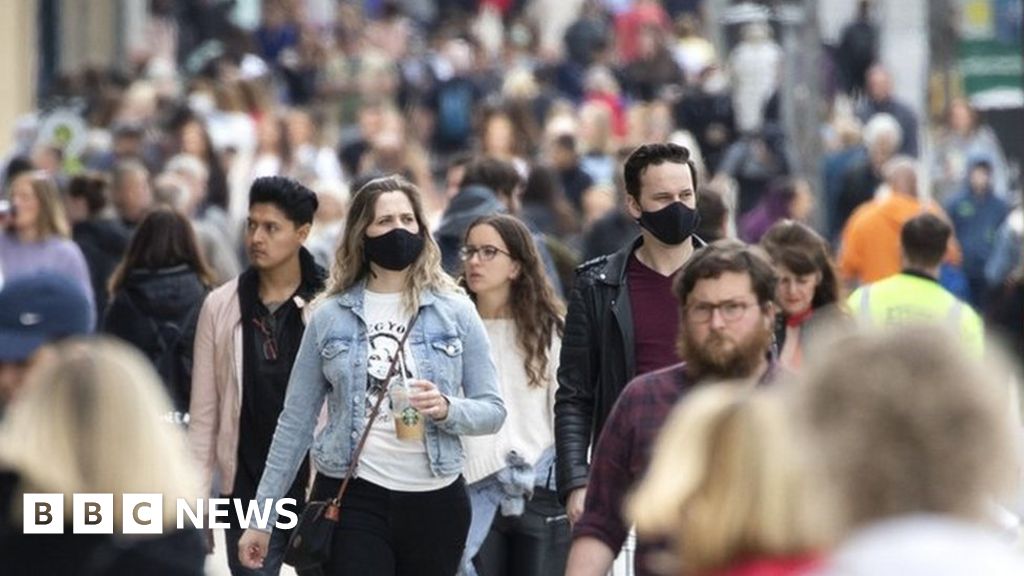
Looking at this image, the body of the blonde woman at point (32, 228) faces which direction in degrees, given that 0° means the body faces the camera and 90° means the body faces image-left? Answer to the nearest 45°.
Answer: approximately 45°

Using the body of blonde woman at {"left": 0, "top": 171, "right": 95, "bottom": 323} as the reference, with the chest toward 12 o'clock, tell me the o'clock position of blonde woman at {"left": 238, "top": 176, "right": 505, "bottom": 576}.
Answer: blonde woman at {"left": 238, "top": 176, "right": 505, "bottom": 576} is roughly at 10 o'clock from blonde woman at {"left": 0, "top": 171, "right": 95, "bottom": 323}.

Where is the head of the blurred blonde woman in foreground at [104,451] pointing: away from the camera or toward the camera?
away from the camera

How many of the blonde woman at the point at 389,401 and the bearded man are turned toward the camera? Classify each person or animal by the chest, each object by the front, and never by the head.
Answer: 2

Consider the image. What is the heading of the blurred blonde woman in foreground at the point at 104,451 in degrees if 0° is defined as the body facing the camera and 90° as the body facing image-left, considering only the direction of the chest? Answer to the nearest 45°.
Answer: approximately 180°

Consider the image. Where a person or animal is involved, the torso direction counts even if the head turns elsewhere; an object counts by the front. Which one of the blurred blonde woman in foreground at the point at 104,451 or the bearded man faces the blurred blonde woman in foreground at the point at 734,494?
the bearded man

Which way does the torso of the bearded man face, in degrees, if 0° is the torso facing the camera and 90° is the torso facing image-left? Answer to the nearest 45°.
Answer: approximately 0°

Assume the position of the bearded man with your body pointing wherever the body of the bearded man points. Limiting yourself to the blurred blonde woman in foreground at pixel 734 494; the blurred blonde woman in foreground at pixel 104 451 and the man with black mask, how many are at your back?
1

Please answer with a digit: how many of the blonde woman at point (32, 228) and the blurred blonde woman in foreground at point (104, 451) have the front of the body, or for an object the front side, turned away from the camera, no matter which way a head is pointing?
1

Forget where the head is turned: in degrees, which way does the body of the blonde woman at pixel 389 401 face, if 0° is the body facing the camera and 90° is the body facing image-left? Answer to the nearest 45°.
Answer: approximately 0°
